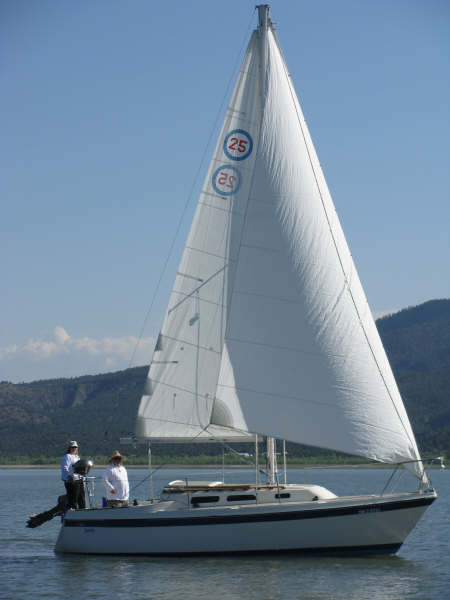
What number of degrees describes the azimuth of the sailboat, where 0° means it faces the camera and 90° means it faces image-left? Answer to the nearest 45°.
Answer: approximately 270°
